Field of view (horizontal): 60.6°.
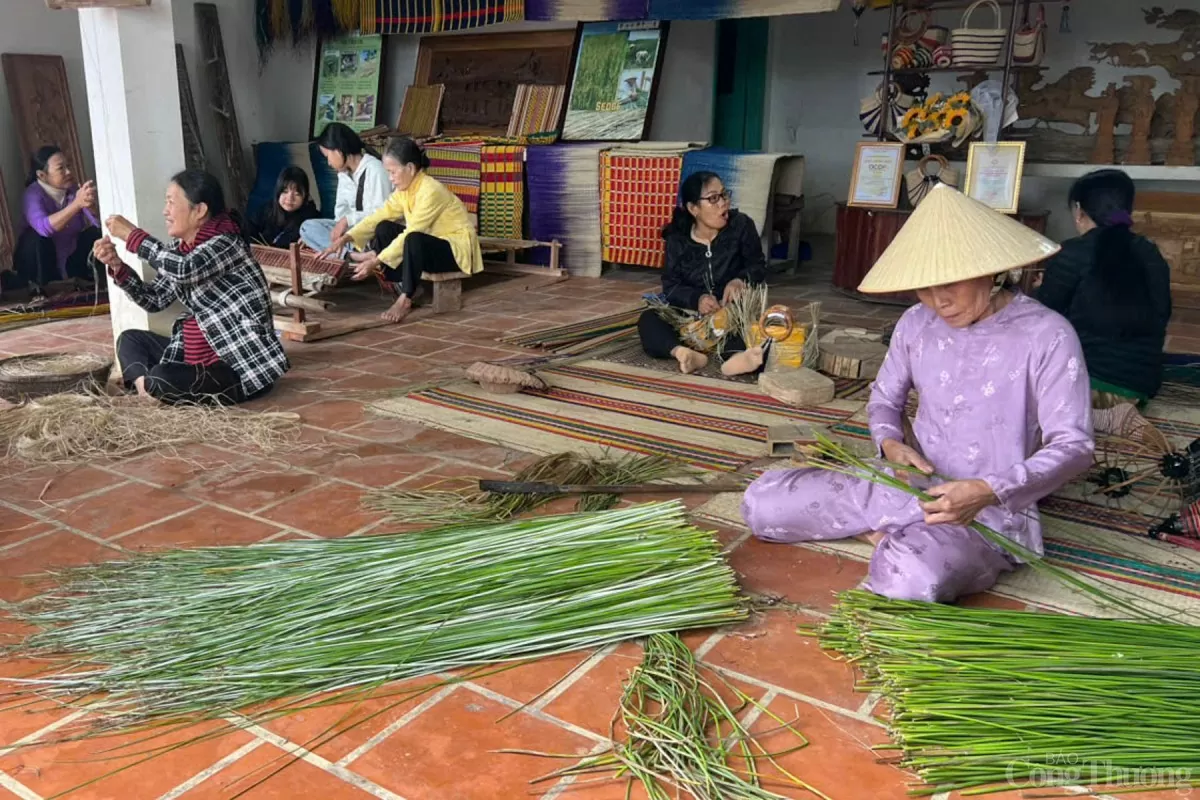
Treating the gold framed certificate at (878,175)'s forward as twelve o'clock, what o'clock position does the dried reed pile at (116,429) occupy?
The dried reed pile is roughly at 1 o'clock from the gold framed certificate.

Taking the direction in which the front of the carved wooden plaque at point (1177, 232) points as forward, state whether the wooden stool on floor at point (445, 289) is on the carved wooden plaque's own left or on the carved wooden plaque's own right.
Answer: on the carved wooden plaque's own right

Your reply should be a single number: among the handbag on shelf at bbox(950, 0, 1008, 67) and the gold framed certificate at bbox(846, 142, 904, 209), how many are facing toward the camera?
2

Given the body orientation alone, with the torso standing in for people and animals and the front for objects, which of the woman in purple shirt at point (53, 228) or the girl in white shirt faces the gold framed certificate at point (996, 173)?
the woman in purple shirt

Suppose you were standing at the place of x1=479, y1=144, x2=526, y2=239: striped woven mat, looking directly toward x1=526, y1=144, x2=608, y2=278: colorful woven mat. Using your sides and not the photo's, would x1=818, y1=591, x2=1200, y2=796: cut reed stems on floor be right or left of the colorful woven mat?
right

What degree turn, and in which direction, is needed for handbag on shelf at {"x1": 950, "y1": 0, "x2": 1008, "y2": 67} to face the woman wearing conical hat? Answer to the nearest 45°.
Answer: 0° — it already faces them

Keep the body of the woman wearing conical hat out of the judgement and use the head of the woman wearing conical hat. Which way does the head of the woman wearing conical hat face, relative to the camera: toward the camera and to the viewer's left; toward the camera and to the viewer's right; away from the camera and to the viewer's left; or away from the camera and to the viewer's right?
toward the camera and to the viewer's left

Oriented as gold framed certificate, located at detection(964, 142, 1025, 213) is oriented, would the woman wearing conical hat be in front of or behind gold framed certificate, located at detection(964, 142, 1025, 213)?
in front

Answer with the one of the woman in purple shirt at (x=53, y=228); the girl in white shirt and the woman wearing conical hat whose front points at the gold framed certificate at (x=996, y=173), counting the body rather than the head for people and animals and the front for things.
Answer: the woman in purple shirt

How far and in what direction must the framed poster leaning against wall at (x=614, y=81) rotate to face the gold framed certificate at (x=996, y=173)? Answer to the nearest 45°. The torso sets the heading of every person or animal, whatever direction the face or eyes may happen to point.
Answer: approximately 45° to its left

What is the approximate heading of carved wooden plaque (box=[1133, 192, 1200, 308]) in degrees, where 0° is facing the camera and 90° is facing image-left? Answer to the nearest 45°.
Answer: approximately 0°
